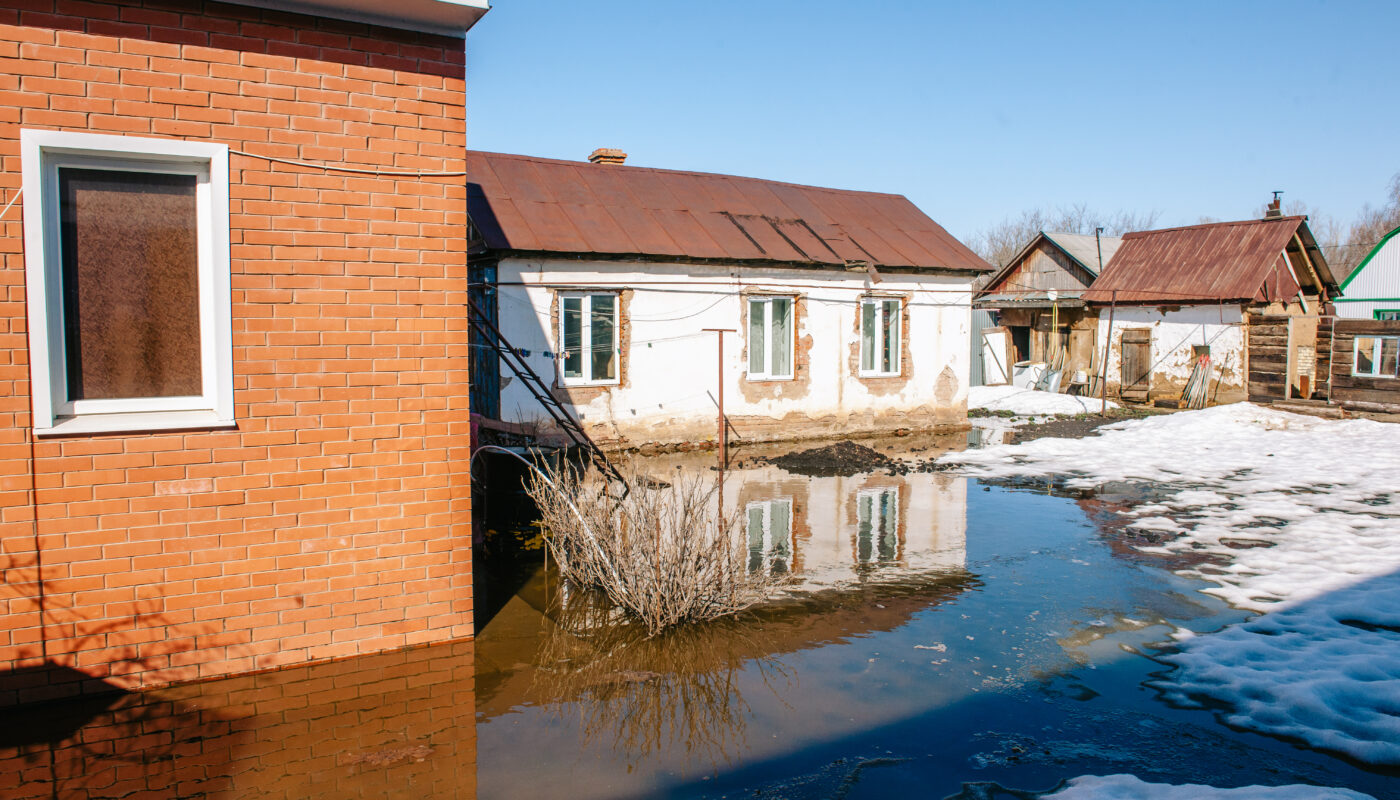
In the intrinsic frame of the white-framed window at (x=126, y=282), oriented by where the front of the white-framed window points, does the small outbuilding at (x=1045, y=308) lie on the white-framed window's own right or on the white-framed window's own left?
on the white-framed window's own left

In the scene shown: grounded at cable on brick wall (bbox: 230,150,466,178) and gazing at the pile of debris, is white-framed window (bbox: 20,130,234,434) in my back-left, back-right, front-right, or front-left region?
back-left

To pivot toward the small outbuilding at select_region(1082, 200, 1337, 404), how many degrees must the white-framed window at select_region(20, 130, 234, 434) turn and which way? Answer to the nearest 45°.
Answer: approximately 90° to its left

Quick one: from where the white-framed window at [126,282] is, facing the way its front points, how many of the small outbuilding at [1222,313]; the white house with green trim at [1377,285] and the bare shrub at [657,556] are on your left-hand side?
3

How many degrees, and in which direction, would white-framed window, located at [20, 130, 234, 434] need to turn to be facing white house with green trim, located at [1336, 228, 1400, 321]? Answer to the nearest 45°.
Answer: approximately 90° to its left

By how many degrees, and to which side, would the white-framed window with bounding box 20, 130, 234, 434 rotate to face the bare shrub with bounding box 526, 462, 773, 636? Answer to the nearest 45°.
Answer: approximately 90° to its left

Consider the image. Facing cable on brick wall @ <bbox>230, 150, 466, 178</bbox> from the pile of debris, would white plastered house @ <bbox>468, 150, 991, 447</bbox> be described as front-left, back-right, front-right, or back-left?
back-right

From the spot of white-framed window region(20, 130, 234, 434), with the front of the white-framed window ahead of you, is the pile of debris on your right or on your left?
on your left

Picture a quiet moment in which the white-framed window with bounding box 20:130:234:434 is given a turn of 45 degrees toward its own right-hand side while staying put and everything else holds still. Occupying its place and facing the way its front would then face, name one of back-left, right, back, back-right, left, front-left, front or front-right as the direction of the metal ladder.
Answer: back

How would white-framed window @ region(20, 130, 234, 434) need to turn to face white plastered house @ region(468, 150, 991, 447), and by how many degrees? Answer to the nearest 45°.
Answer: approximately 135° to its left

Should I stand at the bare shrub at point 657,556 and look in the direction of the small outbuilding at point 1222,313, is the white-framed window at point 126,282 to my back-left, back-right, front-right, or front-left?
back-left

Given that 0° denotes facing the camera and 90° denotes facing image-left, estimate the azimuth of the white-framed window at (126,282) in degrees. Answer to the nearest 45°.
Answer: approximately 0°

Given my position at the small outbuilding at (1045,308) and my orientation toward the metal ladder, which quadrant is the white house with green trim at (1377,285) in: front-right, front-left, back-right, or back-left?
back-left
